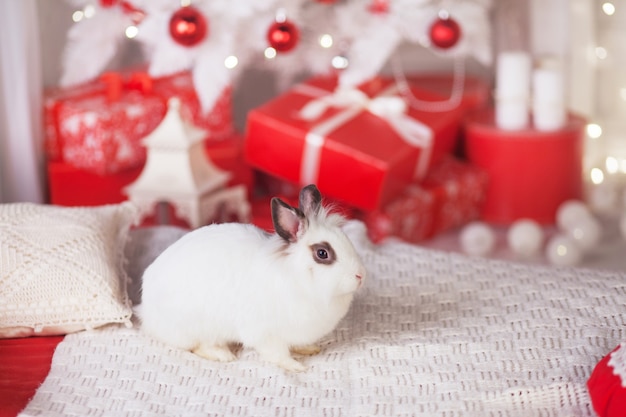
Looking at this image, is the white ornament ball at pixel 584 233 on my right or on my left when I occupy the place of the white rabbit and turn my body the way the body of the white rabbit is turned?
on my left

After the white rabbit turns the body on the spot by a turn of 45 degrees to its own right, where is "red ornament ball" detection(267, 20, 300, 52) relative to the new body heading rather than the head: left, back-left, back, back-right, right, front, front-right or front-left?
back-left

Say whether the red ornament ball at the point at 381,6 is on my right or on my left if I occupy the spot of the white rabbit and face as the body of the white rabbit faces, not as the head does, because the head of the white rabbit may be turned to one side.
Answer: on my left

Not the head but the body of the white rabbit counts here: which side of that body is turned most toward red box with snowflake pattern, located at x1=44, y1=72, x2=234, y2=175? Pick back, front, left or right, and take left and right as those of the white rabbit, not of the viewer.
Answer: left

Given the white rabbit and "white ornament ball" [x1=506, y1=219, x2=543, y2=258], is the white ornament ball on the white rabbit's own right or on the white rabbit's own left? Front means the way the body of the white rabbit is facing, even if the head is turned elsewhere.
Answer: on the white rabbit's own left

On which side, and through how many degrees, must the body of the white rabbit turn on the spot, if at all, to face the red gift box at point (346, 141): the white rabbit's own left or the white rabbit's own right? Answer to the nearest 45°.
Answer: approximately 90° to the white rabbit's own left

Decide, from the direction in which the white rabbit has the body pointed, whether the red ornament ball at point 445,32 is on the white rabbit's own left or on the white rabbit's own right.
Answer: on the white rabbit's own left

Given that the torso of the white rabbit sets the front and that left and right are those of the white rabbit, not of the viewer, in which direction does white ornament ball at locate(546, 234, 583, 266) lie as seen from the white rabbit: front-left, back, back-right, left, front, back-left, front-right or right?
front-left

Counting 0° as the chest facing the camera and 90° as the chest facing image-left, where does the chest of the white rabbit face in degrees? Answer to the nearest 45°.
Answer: approximately 270°

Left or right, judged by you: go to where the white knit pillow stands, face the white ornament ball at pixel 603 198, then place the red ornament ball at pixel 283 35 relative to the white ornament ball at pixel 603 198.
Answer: left

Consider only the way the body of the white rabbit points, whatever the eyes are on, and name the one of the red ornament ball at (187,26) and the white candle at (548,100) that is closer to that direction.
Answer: the white candle

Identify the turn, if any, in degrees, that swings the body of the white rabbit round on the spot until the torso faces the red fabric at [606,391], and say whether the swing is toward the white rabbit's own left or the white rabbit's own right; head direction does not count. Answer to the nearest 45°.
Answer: approximately 45° to the white rabbit's own right

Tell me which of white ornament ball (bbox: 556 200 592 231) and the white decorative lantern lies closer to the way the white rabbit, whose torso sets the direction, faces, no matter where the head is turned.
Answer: the white ornament ball
